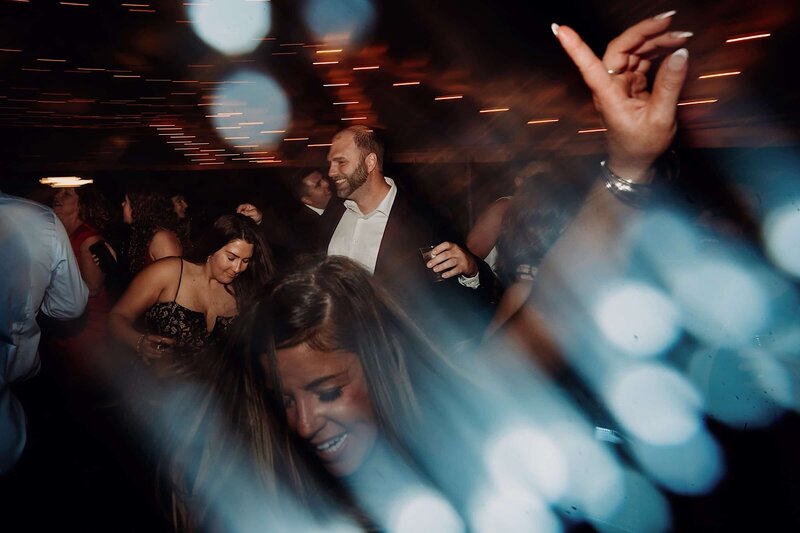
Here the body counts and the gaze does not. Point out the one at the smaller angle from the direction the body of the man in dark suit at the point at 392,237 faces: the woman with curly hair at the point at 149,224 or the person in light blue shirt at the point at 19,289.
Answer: the person in light blue shirt

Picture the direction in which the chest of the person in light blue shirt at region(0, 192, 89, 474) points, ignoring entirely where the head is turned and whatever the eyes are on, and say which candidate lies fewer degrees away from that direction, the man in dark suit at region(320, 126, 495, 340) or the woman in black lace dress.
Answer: the woman in black lace dress

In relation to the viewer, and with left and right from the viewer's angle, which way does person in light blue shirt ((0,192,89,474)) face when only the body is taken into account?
facing away from the viewer

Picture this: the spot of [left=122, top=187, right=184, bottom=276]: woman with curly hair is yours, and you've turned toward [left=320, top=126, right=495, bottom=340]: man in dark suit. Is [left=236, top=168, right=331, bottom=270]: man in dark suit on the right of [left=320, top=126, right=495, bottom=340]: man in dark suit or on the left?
left

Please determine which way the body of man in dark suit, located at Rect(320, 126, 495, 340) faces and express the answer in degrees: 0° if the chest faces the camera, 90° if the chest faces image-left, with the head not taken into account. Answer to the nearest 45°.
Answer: approximately 45°

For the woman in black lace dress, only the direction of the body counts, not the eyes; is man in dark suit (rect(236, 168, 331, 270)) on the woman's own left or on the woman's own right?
on the woman's own left
